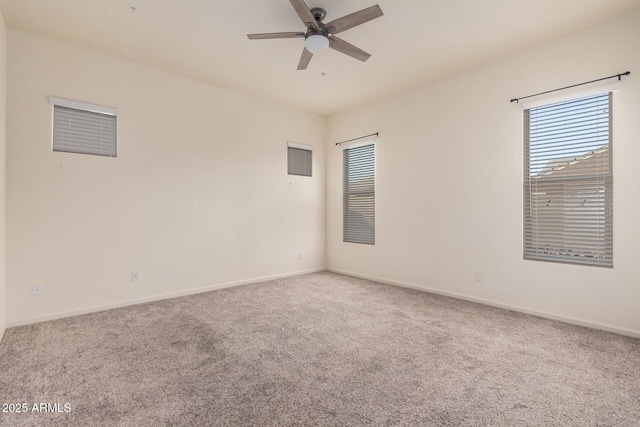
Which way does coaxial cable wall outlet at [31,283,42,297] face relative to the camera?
toward the camera

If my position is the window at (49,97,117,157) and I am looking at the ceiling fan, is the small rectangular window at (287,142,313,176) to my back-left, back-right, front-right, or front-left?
front-left

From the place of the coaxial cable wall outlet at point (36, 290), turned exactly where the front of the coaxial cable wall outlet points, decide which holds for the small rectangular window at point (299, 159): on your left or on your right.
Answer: on your left

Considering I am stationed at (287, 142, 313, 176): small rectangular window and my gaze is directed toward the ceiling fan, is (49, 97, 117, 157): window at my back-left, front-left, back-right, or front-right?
front-right

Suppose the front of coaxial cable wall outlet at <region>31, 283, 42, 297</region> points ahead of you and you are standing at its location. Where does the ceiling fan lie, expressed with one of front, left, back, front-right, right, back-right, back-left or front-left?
front-left

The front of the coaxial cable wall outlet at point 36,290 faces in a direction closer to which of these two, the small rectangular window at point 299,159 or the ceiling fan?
the ceiling fan

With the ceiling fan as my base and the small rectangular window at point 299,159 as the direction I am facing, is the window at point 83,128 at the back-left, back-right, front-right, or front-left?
front-left
